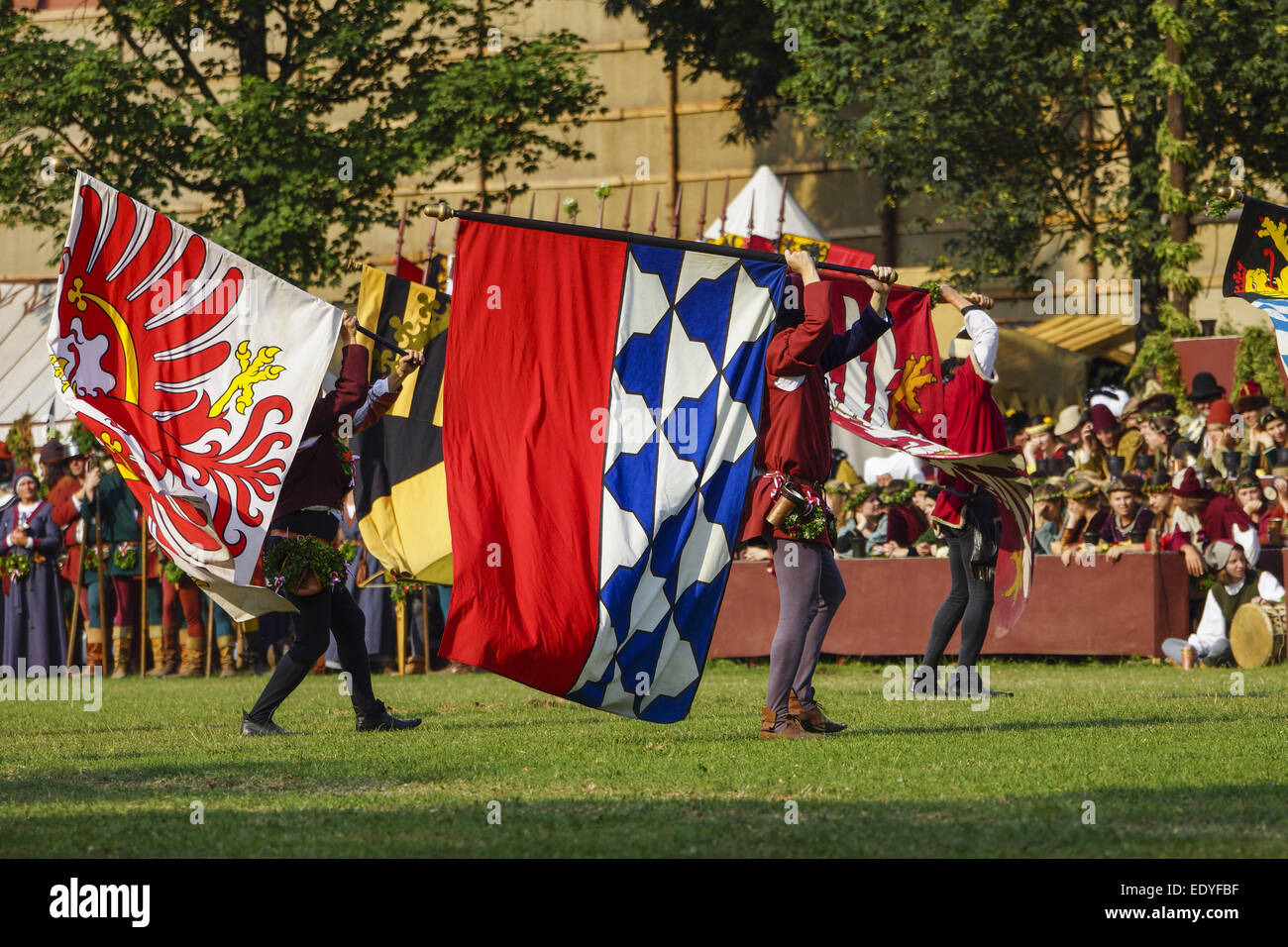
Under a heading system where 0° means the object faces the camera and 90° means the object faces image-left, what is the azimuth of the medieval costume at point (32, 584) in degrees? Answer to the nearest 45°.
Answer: approximately 0°

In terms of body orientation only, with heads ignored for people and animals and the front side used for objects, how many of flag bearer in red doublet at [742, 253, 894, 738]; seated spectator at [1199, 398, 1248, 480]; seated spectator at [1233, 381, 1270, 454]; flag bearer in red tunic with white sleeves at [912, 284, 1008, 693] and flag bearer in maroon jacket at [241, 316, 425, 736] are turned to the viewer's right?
2

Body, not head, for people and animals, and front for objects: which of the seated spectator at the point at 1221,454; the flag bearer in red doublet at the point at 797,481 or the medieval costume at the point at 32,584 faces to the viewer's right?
the flag bearer in red doublet

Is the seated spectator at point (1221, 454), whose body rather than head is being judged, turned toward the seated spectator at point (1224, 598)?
yes

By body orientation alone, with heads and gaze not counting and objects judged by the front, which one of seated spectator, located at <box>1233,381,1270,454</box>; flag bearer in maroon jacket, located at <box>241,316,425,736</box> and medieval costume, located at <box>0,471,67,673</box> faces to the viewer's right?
the flag bearer in maroon jacket

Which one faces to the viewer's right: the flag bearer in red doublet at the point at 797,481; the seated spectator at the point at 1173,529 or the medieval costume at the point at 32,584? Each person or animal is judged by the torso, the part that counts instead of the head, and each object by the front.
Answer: the flag bearer in red doublet

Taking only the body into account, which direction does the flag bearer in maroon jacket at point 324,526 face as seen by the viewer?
to the viewer's right

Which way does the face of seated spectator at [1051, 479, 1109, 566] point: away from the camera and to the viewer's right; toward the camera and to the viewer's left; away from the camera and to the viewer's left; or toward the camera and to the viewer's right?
toward the camera and to the viewer's left

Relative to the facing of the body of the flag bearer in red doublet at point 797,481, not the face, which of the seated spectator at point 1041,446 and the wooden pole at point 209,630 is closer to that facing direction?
the seated spectator

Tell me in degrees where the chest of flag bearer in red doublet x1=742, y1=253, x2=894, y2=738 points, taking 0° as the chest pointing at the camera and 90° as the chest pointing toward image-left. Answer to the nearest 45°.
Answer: approximately 270°
